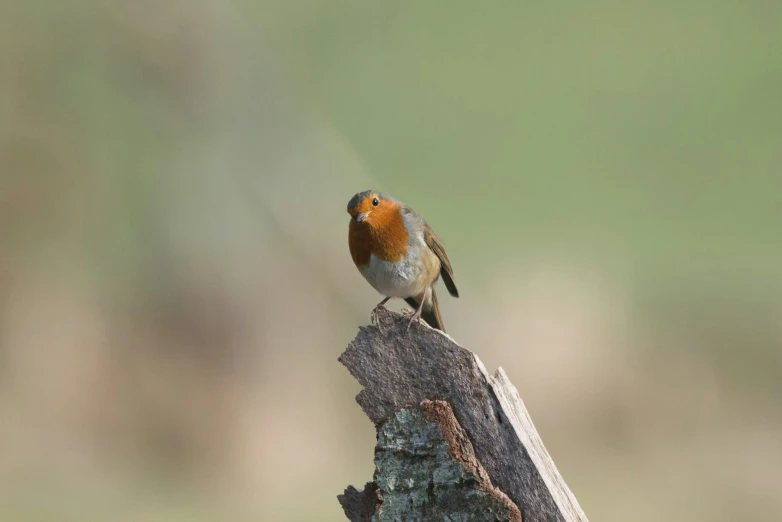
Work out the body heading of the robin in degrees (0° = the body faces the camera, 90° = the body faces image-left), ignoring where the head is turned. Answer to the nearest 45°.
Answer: approximately 45°
